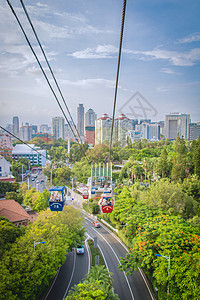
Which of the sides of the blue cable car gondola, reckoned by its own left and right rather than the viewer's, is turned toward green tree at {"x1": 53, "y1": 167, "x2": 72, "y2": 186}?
back

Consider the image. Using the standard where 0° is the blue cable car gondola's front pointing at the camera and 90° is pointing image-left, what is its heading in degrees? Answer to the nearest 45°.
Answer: approximately 0°

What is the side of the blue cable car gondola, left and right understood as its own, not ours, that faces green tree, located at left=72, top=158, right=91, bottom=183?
back

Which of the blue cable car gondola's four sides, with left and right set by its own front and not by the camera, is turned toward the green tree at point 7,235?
right

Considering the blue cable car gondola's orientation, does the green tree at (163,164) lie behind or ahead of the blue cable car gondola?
behind

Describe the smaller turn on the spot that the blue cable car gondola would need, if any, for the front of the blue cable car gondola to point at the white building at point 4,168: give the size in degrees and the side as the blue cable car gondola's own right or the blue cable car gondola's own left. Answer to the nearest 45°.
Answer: approximately 180°
